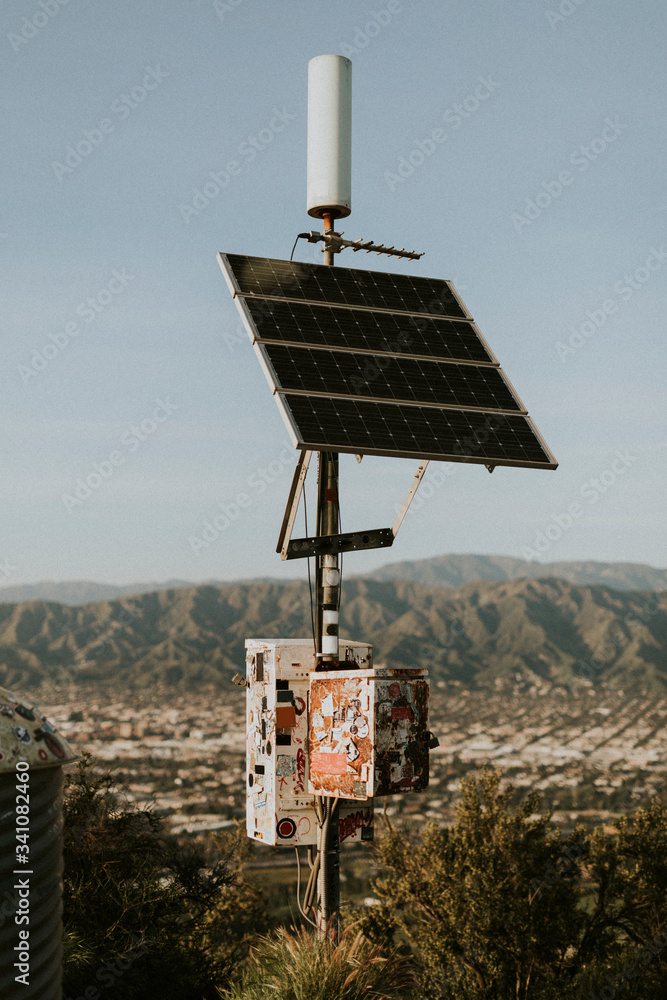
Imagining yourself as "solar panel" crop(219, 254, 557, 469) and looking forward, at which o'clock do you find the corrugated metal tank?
The corrugated metal tank is roughly at 2 o'clock from the solar panel.

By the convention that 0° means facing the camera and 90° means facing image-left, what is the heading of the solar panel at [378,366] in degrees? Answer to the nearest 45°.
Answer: approximately 315°
